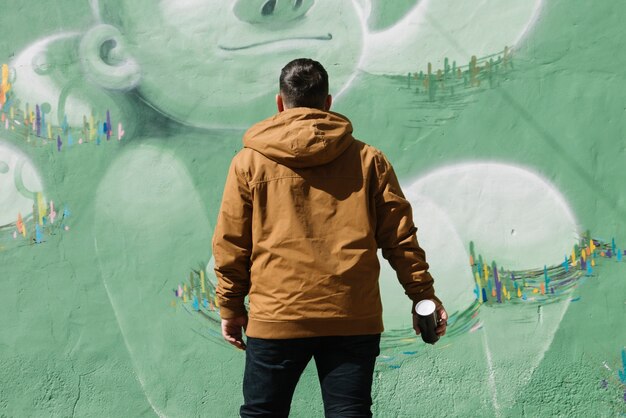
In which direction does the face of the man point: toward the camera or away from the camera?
away from the camera

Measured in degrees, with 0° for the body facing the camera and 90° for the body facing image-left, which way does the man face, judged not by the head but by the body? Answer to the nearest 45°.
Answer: approximately 180°
